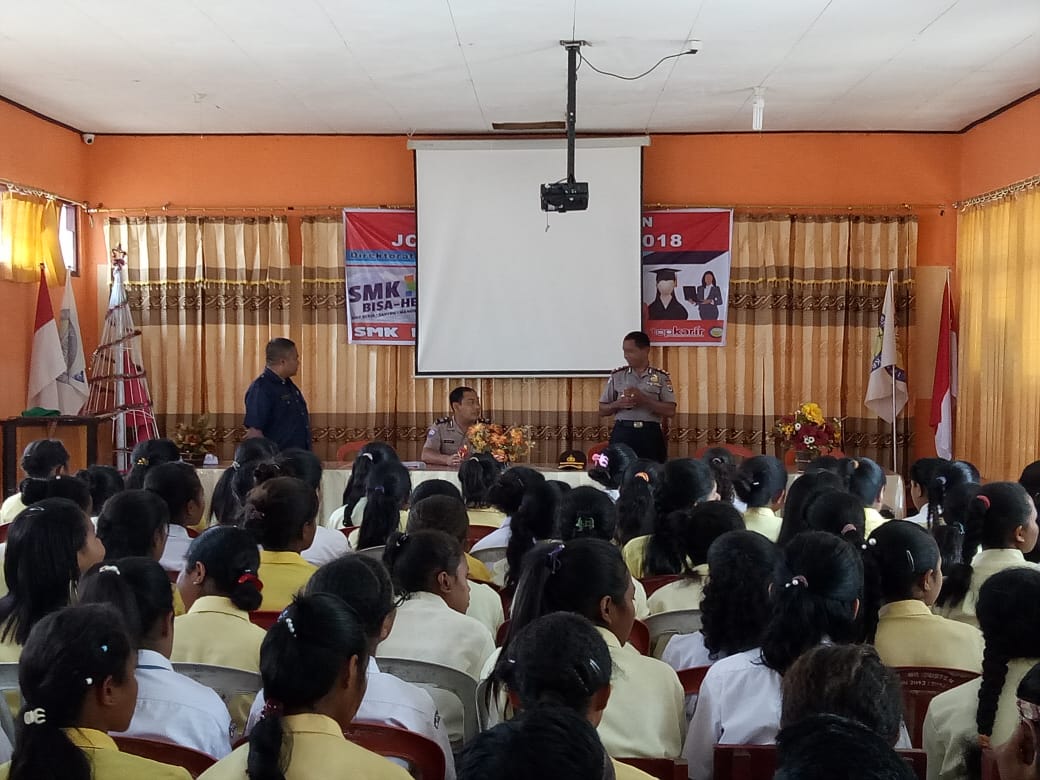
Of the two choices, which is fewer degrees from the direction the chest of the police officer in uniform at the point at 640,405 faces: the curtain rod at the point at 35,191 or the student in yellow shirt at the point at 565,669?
the student in yellow shirt

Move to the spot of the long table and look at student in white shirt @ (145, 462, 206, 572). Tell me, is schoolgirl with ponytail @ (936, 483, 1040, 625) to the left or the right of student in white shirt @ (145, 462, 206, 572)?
left

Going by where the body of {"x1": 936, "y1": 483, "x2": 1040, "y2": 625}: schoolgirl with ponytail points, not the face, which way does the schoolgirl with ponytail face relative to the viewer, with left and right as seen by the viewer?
facing away from the viewer and to the right of the viewer

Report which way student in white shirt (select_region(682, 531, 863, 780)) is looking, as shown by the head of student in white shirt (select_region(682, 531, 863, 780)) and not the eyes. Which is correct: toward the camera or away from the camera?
away from the camera

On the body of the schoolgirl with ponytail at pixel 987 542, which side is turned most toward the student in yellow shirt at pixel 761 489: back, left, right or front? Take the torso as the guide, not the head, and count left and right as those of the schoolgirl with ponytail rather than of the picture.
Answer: left

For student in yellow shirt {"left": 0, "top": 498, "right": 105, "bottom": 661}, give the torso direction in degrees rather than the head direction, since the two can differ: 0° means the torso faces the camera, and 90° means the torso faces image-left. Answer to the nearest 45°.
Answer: approximately 225°

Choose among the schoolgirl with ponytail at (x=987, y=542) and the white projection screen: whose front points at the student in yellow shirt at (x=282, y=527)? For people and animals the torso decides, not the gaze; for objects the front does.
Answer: the white projection screen

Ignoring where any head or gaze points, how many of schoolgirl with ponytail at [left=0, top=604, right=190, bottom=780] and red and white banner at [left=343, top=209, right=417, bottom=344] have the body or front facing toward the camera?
1
